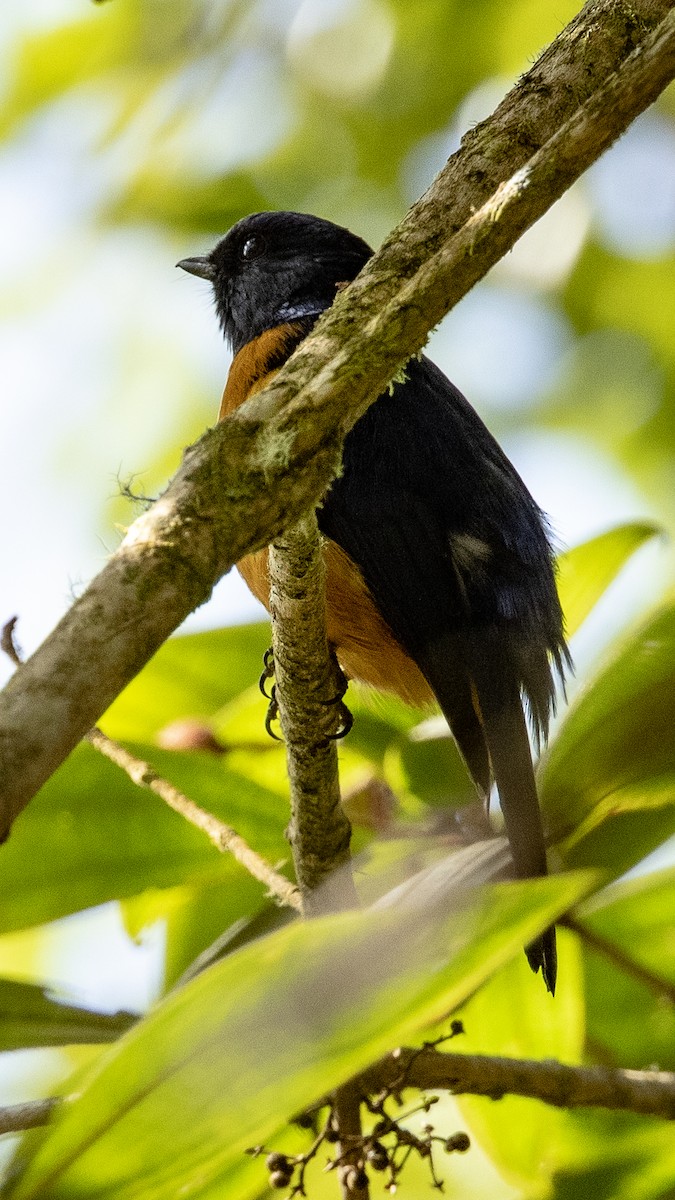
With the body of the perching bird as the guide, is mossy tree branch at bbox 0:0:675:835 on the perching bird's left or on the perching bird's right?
on the perching bird's left

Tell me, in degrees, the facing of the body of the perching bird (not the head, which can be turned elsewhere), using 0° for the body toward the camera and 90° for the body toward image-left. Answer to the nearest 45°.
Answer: approximately 90°
